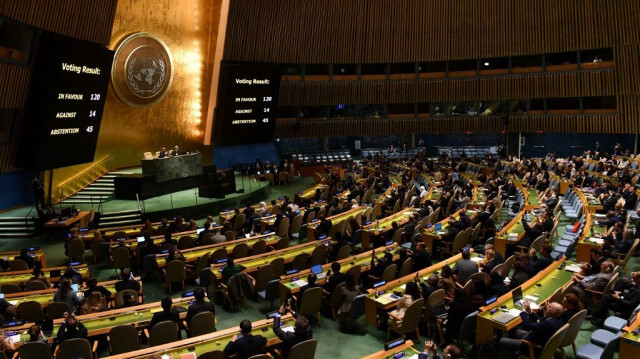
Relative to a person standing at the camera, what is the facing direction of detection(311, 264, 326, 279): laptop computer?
facing the viewer and to the right of the viewer

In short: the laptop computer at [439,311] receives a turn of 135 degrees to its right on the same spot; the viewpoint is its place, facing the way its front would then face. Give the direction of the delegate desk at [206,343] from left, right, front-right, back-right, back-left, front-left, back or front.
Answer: front-left

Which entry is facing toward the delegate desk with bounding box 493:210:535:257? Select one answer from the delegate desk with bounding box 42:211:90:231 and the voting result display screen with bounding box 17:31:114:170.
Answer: the voting result display screen

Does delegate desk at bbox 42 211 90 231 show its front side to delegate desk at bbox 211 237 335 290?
no

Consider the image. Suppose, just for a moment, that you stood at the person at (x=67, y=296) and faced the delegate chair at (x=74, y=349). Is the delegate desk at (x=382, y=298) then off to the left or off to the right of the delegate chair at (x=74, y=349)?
left

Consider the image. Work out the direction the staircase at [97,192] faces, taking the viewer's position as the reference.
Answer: facing the viewer
